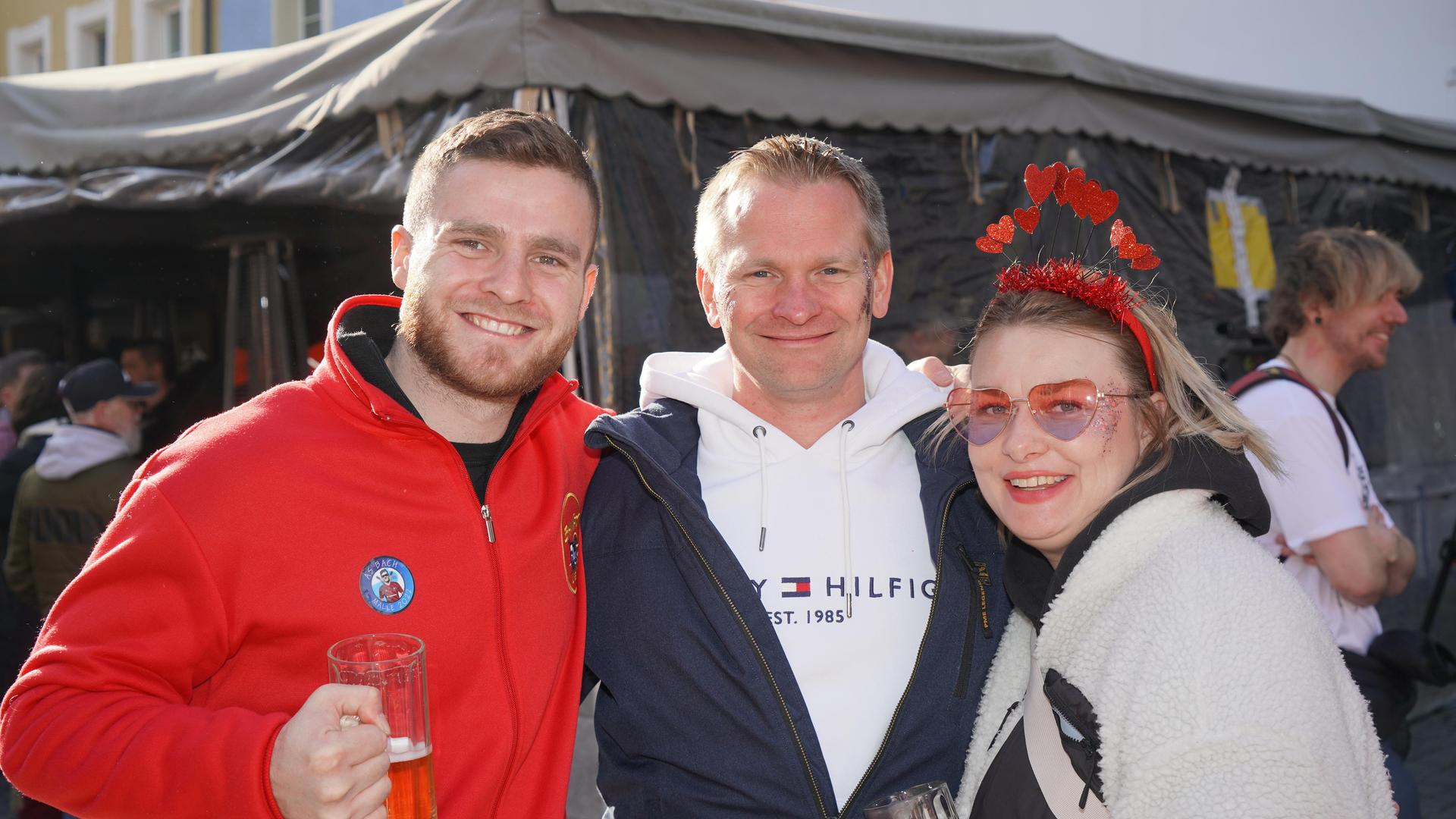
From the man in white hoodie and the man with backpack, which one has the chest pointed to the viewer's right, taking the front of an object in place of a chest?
the man with backpack

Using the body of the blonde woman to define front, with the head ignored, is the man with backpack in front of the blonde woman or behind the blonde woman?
behind

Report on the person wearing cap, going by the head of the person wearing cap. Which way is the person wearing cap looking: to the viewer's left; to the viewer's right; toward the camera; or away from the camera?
to the viewer's right

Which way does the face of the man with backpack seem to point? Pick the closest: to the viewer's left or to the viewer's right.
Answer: to the viewer's right

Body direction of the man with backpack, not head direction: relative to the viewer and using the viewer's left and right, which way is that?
facing to the right of the viewer

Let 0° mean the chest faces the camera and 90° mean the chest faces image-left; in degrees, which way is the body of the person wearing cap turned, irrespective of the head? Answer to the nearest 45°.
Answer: approximately 225°

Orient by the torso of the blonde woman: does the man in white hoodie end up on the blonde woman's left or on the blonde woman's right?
on the blonde woman's right

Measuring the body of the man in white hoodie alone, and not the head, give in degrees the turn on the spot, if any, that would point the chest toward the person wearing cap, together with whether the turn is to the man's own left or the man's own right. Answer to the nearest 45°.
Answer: approximately 135° to the man's own right
